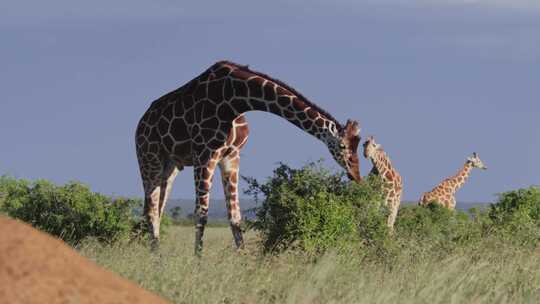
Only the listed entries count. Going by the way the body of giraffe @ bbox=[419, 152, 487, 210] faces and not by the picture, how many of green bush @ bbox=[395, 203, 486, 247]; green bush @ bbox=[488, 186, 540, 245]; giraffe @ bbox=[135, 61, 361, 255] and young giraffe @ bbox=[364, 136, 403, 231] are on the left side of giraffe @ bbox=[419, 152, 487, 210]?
0

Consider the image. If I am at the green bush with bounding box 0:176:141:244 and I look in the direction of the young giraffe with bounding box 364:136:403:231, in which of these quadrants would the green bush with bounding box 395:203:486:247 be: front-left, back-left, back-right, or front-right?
front-right

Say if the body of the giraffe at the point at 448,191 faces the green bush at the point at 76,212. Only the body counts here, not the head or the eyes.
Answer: no

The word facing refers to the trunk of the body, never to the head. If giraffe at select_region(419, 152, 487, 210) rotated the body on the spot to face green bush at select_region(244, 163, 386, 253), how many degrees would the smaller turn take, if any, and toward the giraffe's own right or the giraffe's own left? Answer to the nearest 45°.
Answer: approximately 90° to the giraffe's own right

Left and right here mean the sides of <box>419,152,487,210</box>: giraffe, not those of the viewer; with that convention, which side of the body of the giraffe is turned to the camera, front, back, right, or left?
right

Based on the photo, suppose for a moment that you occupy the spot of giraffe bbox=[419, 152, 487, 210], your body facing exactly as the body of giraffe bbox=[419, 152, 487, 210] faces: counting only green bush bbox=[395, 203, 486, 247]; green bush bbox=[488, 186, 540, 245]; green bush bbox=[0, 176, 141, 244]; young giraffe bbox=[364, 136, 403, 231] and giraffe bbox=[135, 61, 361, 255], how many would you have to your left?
0

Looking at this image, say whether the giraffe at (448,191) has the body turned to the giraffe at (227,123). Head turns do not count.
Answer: no

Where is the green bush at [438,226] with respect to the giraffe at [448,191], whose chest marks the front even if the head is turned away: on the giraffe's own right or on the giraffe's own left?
on the giraffe's own right

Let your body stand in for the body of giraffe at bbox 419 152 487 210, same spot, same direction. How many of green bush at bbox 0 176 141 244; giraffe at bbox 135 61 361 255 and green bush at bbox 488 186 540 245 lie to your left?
0

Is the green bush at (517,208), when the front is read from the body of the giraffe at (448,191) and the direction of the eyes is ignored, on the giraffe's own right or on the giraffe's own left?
on the giraffe's own right

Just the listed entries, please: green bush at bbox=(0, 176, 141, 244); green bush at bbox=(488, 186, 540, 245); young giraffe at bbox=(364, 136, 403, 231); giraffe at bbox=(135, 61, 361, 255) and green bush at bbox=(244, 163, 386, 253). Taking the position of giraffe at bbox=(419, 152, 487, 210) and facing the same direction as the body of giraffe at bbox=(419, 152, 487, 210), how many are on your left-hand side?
0

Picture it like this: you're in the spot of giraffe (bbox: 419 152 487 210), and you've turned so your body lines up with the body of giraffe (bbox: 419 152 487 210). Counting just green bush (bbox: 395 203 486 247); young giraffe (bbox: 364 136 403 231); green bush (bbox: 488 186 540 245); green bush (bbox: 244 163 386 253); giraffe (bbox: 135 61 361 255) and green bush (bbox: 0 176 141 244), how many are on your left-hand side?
0

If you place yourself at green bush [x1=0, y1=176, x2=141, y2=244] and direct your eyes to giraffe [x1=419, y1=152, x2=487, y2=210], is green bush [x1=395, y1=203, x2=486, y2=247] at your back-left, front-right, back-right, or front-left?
front-right
